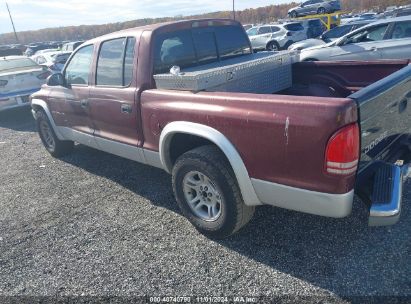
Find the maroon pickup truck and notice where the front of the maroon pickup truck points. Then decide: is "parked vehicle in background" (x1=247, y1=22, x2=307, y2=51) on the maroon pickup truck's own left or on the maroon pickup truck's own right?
on the maroon pickup truck's own right

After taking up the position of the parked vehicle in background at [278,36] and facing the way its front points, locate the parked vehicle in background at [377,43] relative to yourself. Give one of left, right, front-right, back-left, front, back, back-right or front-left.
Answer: back-left

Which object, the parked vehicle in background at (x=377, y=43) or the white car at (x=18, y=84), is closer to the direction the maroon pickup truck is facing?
the white car

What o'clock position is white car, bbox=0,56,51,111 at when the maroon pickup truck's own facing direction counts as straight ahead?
The white car is roughly at 12 o'clock from the maroon pickup truck.

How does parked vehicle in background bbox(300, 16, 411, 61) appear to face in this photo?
to the viewer's left

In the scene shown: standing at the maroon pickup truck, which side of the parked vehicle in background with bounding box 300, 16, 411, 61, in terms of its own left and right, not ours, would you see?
left

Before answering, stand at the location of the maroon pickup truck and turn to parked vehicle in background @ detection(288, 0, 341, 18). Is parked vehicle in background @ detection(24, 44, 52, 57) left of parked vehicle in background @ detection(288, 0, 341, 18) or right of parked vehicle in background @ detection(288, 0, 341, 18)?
left

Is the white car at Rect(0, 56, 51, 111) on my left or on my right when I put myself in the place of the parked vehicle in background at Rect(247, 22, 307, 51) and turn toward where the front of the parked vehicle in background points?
on my left

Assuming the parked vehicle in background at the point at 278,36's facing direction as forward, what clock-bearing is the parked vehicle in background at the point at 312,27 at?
the parked vehicle in background at the point at 312,27 is roughly at 3 o'clock from the parked vehicle in background at the point at 278,36.

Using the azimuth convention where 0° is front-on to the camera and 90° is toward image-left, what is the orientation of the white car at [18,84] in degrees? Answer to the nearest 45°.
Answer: approximately 135°
